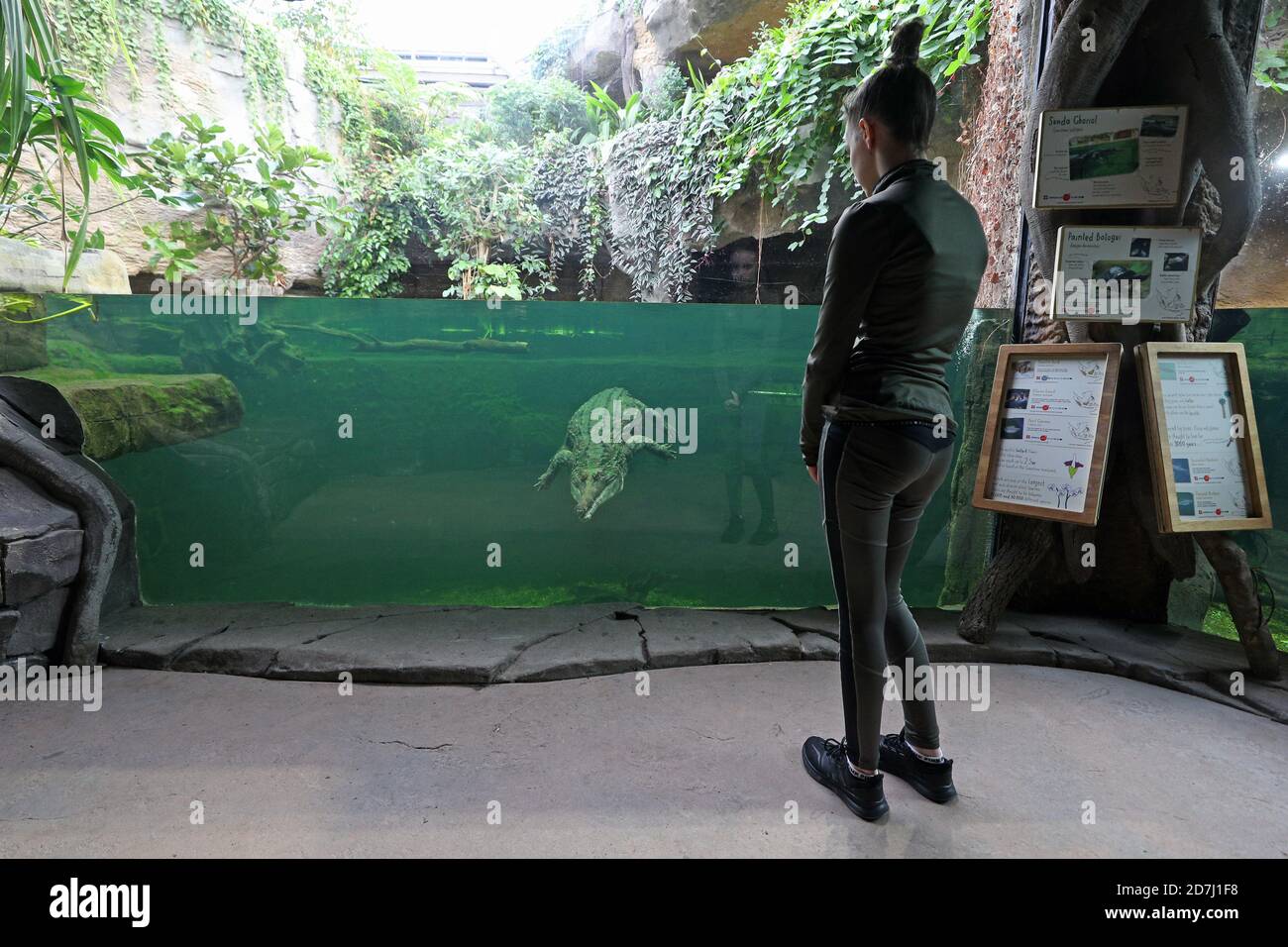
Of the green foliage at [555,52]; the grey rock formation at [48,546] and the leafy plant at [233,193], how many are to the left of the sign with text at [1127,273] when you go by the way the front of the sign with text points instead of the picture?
0

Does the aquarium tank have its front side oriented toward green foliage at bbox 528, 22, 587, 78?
no

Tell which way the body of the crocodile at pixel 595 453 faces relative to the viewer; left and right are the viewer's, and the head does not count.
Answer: facing the viewer

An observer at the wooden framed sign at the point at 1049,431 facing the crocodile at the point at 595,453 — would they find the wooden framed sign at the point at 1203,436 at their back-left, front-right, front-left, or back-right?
back-right

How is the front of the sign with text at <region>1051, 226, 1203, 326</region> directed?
toward the camera

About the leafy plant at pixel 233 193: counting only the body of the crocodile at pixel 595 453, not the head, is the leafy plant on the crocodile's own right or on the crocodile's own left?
on the crocodile's own right

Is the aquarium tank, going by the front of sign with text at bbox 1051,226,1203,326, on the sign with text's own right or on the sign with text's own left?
on the sign with text's own right

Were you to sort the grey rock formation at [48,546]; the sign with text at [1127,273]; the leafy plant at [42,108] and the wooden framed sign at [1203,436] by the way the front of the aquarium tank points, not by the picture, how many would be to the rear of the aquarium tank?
0

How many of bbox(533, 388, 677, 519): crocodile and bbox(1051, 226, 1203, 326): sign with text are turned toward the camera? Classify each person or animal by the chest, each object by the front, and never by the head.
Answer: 2

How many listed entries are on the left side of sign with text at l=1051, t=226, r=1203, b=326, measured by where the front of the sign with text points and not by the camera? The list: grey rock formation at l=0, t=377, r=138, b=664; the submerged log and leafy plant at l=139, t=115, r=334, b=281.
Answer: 0

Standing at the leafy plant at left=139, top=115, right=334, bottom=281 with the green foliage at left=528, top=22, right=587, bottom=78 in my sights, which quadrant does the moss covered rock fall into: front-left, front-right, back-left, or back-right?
back-right

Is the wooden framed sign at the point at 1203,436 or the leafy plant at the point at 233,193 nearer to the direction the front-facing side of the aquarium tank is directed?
the wooden framed sign
